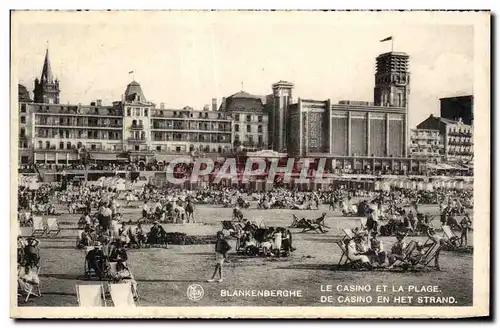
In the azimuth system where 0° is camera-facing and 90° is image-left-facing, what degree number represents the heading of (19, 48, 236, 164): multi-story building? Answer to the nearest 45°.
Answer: approximately 315°

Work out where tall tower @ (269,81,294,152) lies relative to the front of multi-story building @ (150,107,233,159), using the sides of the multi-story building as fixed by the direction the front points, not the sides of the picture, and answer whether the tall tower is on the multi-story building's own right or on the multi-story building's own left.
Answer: on the multi-story building's own left

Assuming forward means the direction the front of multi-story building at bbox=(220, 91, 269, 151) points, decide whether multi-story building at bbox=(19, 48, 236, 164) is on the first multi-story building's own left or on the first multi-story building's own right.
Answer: on the first multi-story building's own right

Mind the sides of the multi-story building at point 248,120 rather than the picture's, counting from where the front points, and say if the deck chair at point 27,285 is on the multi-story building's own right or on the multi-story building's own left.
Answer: on the multi-story building's own right

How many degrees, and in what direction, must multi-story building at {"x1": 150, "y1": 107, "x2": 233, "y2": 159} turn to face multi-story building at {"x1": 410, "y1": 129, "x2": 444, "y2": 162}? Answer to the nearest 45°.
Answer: approximately 90° to its left

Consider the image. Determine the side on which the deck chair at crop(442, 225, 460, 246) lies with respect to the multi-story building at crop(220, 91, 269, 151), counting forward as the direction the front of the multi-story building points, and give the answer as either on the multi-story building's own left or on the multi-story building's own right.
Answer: on the multi-story building's own left

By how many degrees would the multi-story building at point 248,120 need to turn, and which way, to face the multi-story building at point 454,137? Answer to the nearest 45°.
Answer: approximately 90° to its left

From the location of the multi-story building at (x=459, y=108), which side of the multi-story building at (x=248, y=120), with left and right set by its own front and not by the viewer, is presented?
left

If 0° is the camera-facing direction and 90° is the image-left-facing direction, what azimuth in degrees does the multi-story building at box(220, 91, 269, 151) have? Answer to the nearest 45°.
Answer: approximately 0°

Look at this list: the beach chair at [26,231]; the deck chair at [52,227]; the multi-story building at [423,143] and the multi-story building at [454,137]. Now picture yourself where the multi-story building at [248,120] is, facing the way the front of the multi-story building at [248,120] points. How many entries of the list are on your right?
2
